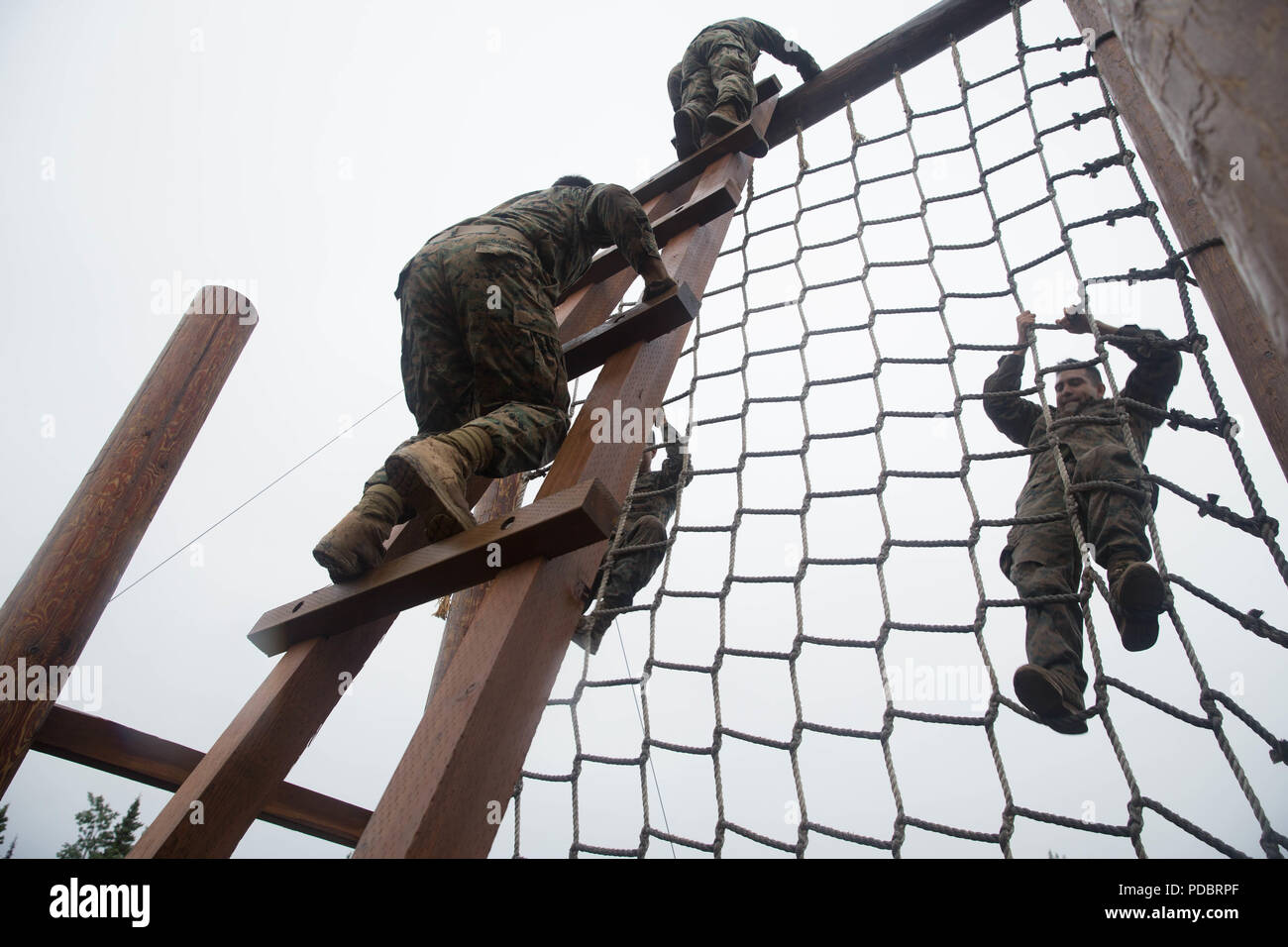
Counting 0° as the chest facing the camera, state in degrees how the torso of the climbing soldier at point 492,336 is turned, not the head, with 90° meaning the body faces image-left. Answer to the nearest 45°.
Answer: approximately 225°

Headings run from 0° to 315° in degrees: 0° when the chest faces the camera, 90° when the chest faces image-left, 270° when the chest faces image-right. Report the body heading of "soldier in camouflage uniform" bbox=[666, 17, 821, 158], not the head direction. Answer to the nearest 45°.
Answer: approximately 225°

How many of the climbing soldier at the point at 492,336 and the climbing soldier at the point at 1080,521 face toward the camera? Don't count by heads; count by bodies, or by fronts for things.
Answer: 1

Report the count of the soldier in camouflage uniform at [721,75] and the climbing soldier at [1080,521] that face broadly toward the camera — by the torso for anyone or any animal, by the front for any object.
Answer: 1
